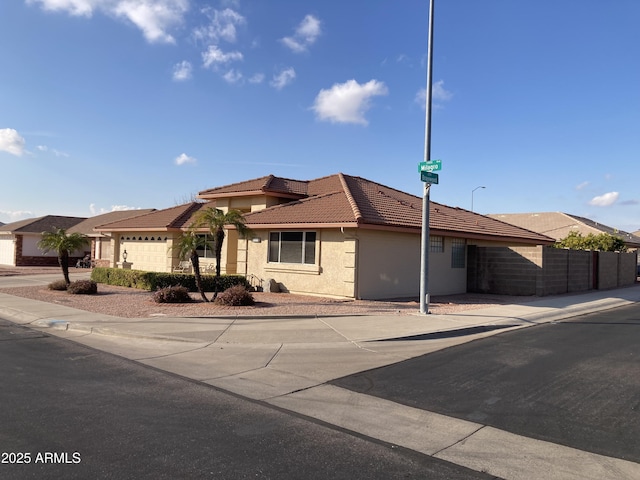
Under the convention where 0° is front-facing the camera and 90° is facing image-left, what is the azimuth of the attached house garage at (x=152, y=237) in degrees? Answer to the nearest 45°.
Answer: approximately 45°

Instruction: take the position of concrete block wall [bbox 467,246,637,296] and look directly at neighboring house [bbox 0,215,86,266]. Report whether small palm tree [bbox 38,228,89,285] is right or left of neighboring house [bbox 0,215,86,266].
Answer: left

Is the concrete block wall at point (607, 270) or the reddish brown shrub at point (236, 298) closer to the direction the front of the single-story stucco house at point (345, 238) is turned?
the reddish brown shrub

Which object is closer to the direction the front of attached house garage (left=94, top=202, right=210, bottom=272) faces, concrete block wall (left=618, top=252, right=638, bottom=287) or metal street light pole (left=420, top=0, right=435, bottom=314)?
the metal street light pole
